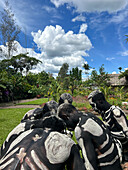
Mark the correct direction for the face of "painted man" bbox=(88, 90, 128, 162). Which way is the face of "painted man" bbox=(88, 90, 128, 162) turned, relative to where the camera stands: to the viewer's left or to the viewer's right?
to the viewer's left

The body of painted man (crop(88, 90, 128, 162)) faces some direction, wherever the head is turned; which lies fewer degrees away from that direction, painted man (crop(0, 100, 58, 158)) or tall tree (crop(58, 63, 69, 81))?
the painted man

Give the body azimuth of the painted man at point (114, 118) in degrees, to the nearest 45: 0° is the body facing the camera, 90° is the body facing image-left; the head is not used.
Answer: approximately 90°

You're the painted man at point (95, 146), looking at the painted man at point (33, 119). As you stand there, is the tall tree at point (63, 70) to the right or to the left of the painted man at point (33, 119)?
right

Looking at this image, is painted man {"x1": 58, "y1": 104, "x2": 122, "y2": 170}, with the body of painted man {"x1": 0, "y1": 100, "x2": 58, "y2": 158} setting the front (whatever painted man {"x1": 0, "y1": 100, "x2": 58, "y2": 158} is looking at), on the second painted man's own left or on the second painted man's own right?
on the second painted man's own right
